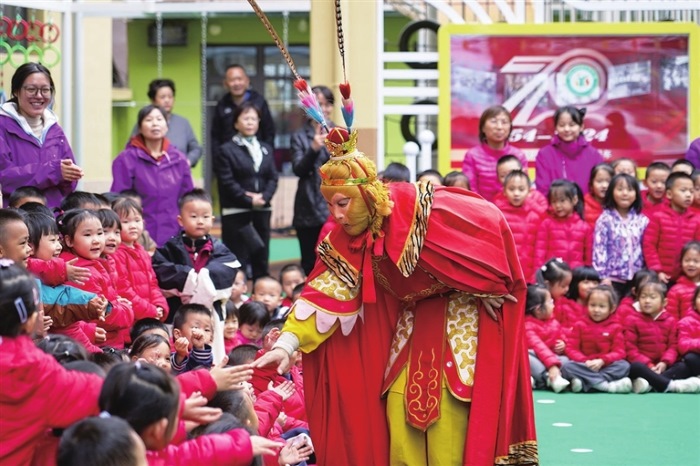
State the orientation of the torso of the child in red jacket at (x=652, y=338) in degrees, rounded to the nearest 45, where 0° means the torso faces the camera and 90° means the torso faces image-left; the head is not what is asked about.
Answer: approximately 0°

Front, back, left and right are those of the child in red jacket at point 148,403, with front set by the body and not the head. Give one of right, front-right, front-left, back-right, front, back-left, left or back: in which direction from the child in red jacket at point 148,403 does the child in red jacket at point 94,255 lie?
front-left

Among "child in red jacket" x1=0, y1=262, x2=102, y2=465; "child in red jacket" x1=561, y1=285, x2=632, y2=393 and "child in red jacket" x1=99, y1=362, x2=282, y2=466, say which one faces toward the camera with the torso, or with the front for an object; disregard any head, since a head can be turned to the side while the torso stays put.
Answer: "child in red jacket" x1=561, y1=285, x2=632, y2=393

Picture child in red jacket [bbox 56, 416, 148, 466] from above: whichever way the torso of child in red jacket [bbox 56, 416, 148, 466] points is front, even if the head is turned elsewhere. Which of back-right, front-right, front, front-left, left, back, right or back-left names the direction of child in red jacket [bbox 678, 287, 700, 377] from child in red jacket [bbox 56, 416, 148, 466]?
front-left

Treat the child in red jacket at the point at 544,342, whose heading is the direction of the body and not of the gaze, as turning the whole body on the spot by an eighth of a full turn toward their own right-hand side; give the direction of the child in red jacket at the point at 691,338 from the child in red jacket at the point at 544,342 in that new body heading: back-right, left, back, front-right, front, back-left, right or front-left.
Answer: left

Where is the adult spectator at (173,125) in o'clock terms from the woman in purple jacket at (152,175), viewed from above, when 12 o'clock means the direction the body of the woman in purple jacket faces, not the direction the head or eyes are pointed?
The adult spectator is roughly at 6 o'clock from the woman in purple jacket.

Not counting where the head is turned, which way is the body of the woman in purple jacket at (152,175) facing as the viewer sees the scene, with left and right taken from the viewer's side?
facing the viewer

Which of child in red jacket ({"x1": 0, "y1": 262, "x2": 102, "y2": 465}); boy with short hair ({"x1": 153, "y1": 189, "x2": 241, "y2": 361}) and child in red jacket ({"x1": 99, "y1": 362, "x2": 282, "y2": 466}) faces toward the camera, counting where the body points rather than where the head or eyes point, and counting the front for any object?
the boy with short hair

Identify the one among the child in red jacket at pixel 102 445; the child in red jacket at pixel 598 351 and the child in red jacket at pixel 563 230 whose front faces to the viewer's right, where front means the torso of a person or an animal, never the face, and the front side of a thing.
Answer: the child in red jacket at pixel 102 445

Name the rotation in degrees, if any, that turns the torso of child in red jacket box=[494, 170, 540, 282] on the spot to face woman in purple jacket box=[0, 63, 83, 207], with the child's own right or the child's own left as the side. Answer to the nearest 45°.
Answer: approximately 45° to the child's own right

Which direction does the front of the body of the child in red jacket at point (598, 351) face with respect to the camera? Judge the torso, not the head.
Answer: toward the camera

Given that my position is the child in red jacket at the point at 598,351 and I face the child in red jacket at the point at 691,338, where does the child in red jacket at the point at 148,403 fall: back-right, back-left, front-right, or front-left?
back-right

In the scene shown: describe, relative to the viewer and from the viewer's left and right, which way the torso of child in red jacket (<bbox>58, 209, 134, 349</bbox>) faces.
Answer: facing the viewer and to the right of the viewer
